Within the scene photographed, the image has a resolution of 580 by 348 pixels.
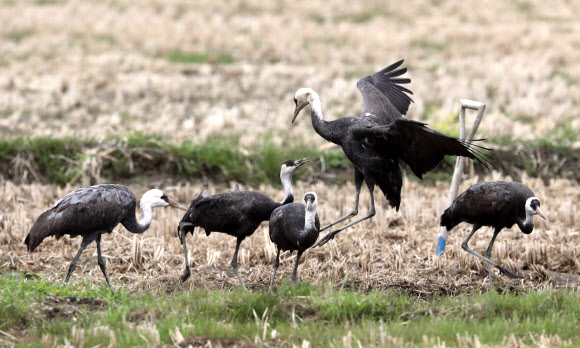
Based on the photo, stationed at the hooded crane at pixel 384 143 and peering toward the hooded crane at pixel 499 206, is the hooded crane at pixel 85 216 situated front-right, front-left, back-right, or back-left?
back-right

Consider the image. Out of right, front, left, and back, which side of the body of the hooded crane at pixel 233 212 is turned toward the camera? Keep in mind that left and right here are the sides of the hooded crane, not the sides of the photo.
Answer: right

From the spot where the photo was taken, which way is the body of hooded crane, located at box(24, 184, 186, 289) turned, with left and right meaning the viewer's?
facing to the right of the viewer

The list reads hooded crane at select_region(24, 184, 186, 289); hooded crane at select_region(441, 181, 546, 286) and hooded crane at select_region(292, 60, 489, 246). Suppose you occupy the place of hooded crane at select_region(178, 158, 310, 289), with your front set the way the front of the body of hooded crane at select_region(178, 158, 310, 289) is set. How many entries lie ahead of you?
2

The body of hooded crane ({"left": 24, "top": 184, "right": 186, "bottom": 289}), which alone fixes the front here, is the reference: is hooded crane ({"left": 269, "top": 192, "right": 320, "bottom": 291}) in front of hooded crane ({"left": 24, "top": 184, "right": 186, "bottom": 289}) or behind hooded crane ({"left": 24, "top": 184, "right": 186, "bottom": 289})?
in front

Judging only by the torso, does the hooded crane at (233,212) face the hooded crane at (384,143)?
yes

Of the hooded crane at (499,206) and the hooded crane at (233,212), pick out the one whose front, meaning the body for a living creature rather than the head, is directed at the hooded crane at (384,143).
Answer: the hooded crane at (233,212)

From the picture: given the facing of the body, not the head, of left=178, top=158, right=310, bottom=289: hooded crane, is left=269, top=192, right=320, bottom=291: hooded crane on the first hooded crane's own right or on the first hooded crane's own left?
on the first hooded crane's own right

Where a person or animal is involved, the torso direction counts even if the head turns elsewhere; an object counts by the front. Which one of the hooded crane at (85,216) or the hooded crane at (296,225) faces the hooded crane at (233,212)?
the hooded crane at (85,216)

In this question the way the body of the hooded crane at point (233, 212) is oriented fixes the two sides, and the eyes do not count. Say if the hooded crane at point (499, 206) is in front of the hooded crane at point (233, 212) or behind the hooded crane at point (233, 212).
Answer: in front

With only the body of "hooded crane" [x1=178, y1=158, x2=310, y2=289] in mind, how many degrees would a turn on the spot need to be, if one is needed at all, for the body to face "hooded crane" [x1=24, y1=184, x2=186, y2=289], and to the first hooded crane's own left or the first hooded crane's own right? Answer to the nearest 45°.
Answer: approximately 180°

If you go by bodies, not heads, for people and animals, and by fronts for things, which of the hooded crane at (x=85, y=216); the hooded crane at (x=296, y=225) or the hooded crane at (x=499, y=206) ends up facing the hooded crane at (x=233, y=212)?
the hooded crane at (x=85, y=216)

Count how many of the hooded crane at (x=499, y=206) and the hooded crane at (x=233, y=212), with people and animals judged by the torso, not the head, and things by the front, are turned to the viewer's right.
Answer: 2

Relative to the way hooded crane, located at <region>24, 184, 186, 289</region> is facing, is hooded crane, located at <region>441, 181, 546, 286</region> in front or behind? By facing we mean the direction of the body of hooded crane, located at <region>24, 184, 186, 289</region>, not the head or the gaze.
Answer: in front

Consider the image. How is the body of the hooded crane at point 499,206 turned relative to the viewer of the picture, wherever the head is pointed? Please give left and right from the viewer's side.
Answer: facing to the right of the viewer
